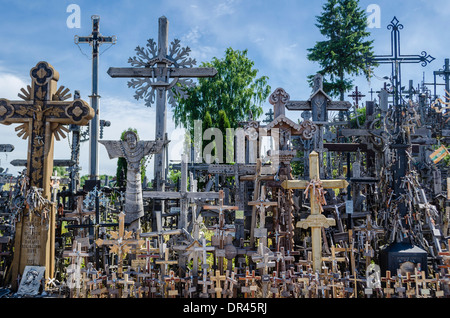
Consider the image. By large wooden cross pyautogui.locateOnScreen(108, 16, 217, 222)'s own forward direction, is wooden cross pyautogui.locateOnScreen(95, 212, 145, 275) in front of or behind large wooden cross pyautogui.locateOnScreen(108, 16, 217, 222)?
in front

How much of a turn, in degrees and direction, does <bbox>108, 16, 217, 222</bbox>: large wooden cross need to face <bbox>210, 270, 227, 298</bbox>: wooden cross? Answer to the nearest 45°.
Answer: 0° — it already faces it

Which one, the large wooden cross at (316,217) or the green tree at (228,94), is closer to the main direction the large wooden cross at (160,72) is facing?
the large wooden cross

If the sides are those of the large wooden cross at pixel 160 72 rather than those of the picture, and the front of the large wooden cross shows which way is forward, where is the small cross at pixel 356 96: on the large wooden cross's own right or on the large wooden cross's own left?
on the large wooden cross's own left

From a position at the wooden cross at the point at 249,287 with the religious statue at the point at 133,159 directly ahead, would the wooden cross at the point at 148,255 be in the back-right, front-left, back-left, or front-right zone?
front-left

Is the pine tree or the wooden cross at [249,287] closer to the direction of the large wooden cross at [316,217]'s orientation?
the wooden cross

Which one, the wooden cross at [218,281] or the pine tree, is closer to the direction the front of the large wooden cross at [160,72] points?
the wooden cross

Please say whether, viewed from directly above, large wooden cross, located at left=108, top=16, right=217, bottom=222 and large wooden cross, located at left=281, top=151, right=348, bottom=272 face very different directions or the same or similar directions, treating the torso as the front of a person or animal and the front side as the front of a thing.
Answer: same or similar directions

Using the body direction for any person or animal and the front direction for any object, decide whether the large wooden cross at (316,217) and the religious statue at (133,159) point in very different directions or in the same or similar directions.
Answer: same or similar directions

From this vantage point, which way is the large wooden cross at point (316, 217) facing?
toward the camera

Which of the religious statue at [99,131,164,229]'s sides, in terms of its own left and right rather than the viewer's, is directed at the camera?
front

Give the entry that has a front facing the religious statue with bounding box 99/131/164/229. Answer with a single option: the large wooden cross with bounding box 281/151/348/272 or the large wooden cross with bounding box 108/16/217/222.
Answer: the large wooden cross with bounding box 108/16/217/222

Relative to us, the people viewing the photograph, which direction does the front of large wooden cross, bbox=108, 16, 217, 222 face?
facing the viewer

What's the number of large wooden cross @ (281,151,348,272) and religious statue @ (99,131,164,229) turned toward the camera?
2

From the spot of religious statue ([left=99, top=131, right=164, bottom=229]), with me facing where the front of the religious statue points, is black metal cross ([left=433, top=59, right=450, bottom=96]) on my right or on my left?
on my left

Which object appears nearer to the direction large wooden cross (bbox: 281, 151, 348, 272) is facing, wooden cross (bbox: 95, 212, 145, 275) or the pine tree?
the wooden cross
